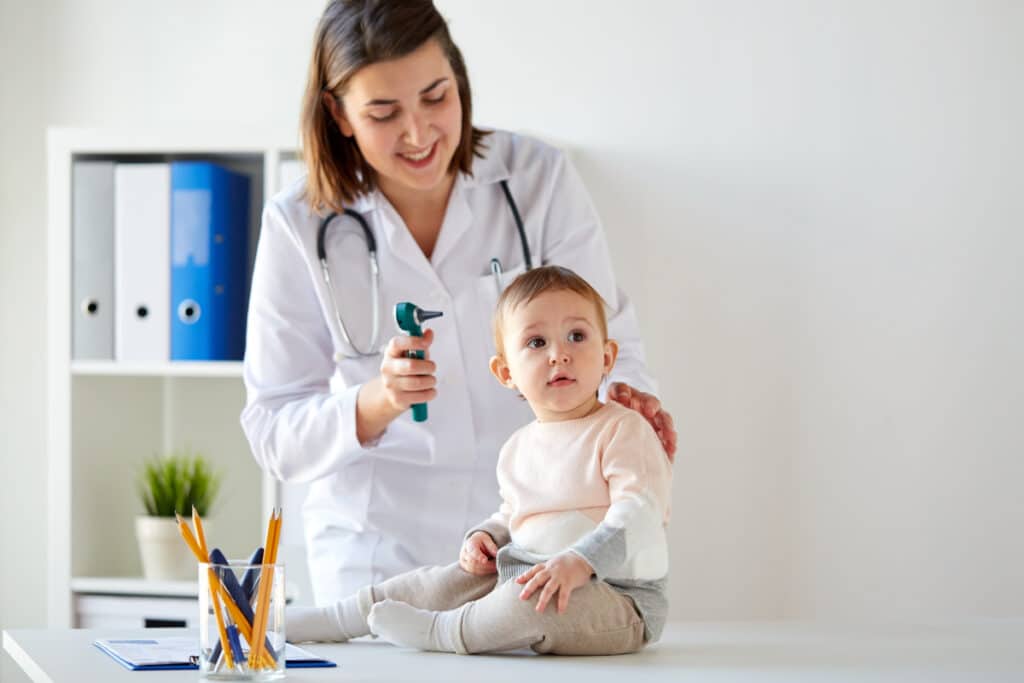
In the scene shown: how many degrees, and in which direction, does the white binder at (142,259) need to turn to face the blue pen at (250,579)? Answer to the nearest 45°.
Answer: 0° — it already faces it

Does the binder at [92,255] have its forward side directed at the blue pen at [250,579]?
yes

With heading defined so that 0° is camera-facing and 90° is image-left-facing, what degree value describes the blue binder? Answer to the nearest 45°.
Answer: approximately 0°

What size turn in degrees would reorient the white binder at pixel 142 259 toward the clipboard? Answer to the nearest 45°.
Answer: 0° — it already faces it

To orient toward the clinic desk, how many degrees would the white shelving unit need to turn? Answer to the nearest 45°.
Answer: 0° — it already faces it

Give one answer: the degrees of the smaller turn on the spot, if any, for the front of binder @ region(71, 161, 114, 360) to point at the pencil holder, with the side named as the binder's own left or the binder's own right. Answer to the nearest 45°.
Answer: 0° — it already faces it

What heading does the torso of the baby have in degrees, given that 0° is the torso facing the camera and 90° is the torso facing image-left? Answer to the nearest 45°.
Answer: approximately 45°

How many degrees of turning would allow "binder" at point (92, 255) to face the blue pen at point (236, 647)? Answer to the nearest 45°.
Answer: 0° — it already faces it
